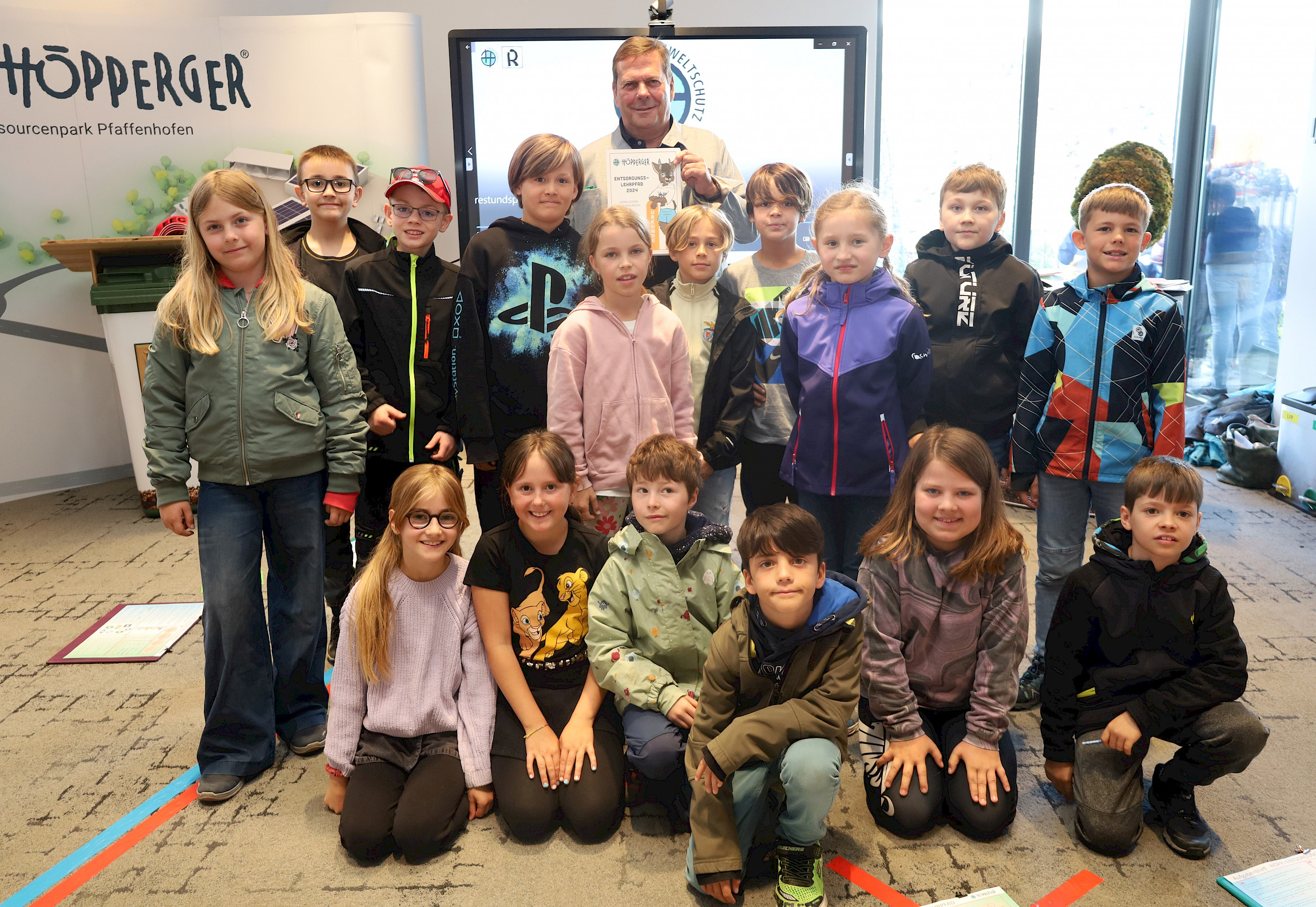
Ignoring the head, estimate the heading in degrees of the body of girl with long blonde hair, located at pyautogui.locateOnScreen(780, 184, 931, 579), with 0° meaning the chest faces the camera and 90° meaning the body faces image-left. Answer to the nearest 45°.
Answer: approximately 0°

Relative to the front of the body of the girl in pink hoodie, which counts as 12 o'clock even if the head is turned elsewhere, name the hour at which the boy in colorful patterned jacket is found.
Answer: The boy in colorful patterned jacket is roughly at 9 o'clock from the girl in pink hoodie.

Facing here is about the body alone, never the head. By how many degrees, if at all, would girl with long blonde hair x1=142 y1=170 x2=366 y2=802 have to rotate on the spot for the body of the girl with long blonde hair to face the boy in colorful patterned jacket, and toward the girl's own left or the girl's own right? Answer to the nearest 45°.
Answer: approximately 90° to the girl's own left

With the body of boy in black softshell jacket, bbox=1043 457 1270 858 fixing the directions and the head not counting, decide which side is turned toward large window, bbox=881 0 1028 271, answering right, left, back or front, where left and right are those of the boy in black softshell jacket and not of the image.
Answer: back

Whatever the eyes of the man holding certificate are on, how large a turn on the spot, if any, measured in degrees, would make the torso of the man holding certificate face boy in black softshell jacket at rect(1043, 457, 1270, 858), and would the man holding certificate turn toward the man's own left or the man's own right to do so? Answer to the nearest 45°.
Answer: approximately 45° to the man's own left

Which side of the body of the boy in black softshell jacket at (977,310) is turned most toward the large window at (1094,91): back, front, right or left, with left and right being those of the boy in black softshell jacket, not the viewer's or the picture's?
back
